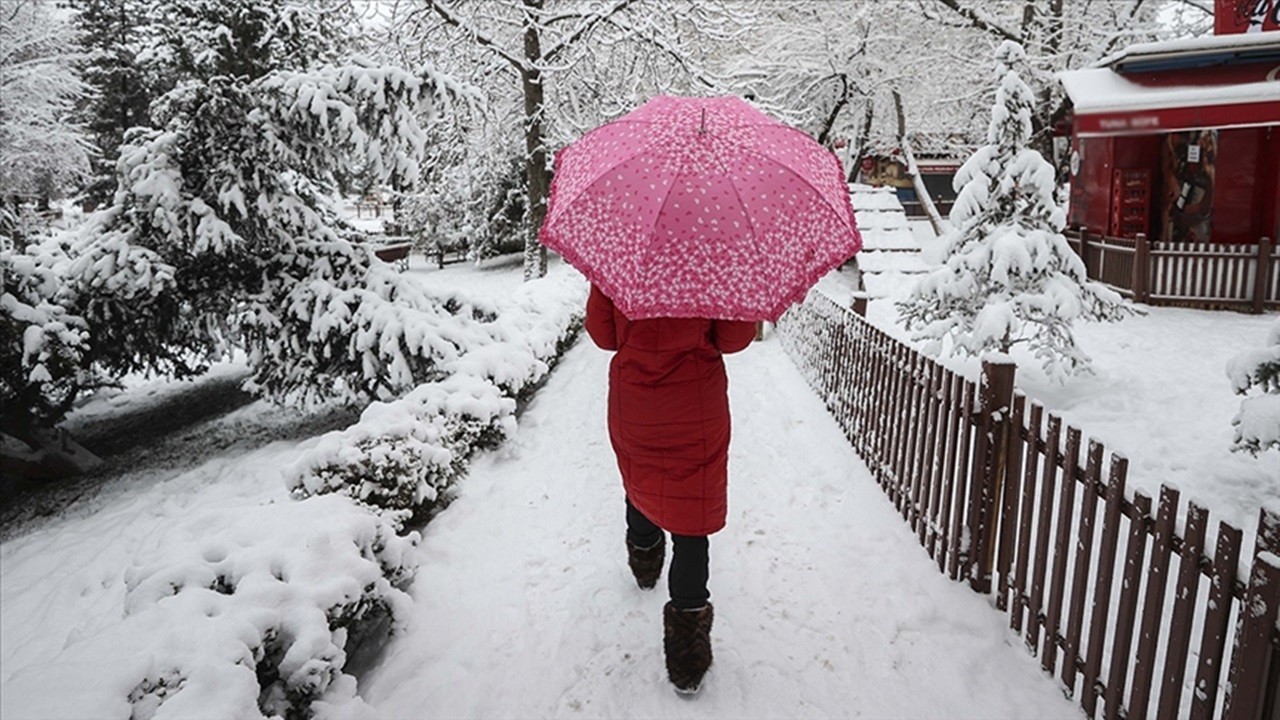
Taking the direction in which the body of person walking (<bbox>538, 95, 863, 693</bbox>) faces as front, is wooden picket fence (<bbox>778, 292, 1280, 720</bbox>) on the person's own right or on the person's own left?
on the person's own right

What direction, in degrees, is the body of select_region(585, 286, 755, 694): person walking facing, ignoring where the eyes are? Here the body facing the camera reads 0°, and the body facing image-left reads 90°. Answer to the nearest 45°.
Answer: approximately 180°

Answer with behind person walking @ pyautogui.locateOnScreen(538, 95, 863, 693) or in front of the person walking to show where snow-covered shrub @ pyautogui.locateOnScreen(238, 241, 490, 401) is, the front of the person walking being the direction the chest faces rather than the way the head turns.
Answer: in front

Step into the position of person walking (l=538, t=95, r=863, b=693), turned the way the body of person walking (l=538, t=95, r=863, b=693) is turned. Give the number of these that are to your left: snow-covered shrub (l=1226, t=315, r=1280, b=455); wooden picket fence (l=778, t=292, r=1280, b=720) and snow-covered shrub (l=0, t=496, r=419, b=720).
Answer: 1

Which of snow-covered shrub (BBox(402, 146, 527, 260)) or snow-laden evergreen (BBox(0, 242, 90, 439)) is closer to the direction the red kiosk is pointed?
the snow-laden evergreen

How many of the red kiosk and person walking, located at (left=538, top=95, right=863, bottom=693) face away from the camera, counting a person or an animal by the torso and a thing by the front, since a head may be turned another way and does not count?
1

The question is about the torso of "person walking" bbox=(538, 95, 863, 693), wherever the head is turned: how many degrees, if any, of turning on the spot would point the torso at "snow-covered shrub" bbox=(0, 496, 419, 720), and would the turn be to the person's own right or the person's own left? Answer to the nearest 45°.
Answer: approximately 90° to the person's own left
